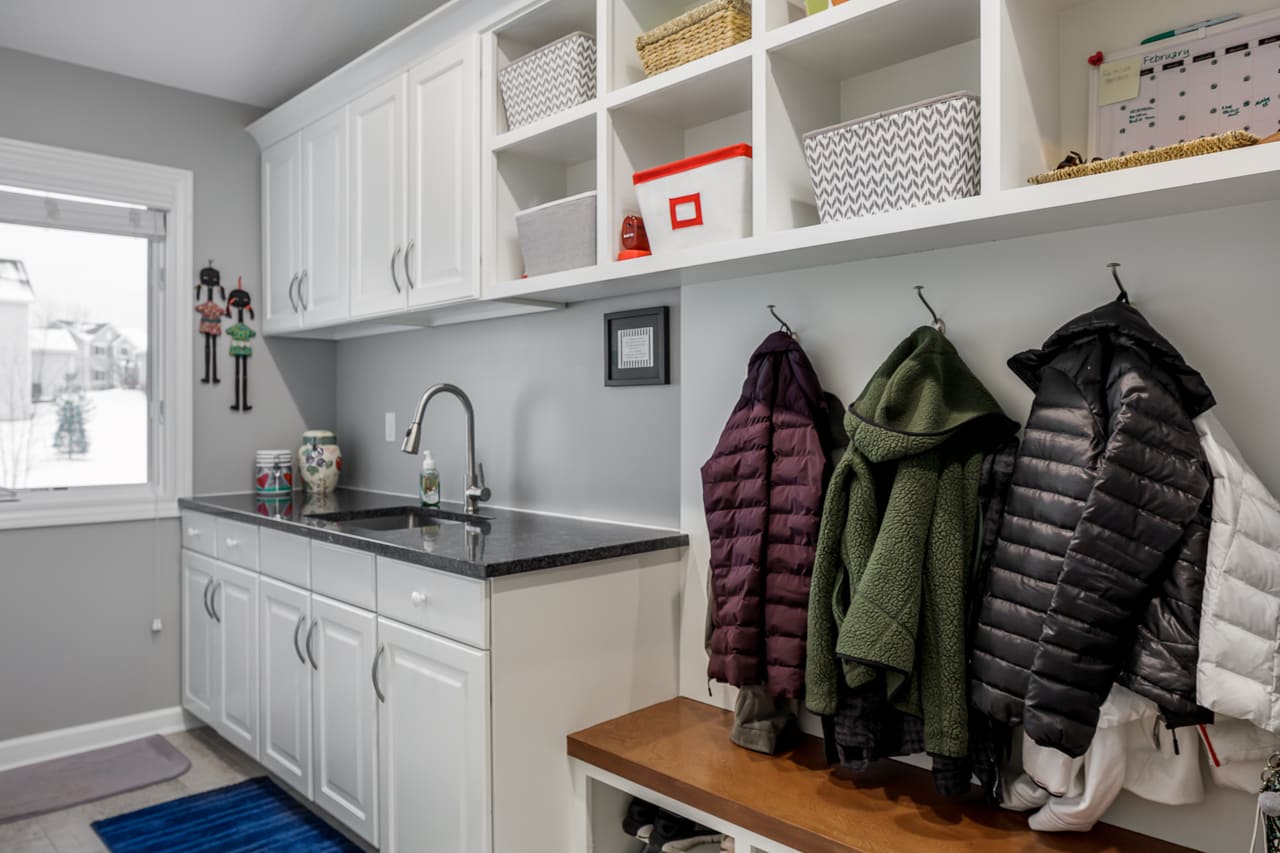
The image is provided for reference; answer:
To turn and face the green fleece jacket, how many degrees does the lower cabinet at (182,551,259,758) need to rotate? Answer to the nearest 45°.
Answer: approximately 90° to its left

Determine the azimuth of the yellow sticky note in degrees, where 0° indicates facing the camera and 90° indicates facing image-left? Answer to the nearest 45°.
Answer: approximately 0°

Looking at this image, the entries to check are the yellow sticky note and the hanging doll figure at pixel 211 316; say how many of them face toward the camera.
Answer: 2

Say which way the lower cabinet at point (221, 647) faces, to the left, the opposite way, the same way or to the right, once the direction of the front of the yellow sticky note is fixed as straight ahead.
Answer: the same way

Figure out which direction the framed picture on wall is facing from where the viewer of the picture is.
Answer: facing the viewer and to the left of the viewer

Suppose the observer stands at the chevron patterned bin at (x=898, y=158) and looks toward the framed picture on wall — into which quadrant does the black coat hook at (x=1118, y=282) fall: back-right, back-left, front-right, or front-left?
back-right

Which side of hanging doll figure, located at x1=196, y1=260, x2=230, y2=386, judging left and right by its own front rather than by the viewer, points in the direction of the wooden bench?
front

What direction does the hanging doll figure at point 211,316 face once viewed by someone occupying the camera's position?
facing the viewer
